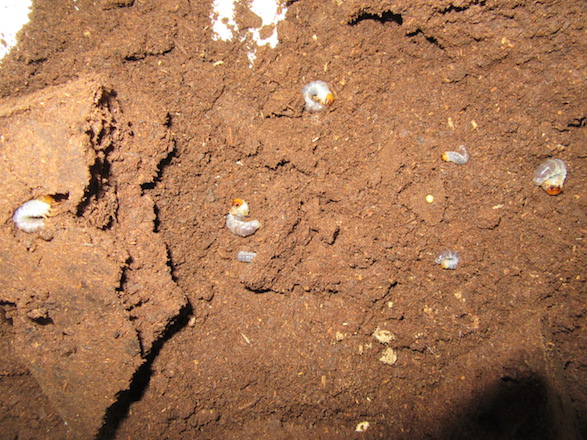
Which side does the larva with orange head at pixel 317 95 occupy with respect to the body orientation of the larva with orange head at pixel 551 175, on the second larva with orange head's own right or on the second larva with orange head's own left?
on the second larva with orange head's own right

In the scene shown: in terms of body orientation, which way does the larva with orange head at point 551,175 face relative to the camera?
toward the camera

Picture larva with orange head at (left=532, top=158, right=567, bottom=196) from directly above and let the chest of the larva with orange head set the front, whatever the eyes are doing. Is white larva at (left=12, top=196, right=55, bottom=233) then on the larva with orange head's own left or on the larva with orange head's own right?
on the larva with orange head's own right

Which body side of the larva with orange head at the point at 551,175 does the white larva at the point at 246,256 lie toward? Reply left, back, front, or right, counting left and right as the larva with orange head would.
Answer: right
